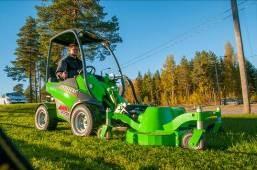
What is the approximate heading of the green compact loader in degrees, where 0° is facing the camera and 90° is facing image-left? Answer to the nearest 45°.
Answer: approximately 315°

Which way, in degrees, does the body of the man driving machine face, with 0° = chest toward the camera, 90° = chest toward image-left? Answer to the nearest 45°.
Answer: approximately 315°

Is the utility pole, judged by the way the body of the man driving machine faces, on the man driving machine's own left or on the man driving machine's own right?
on the man driving machine's own left

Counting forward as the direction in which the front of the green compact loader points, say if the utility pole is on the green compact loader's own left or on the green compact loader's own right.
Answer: on the green compact loader's own left
